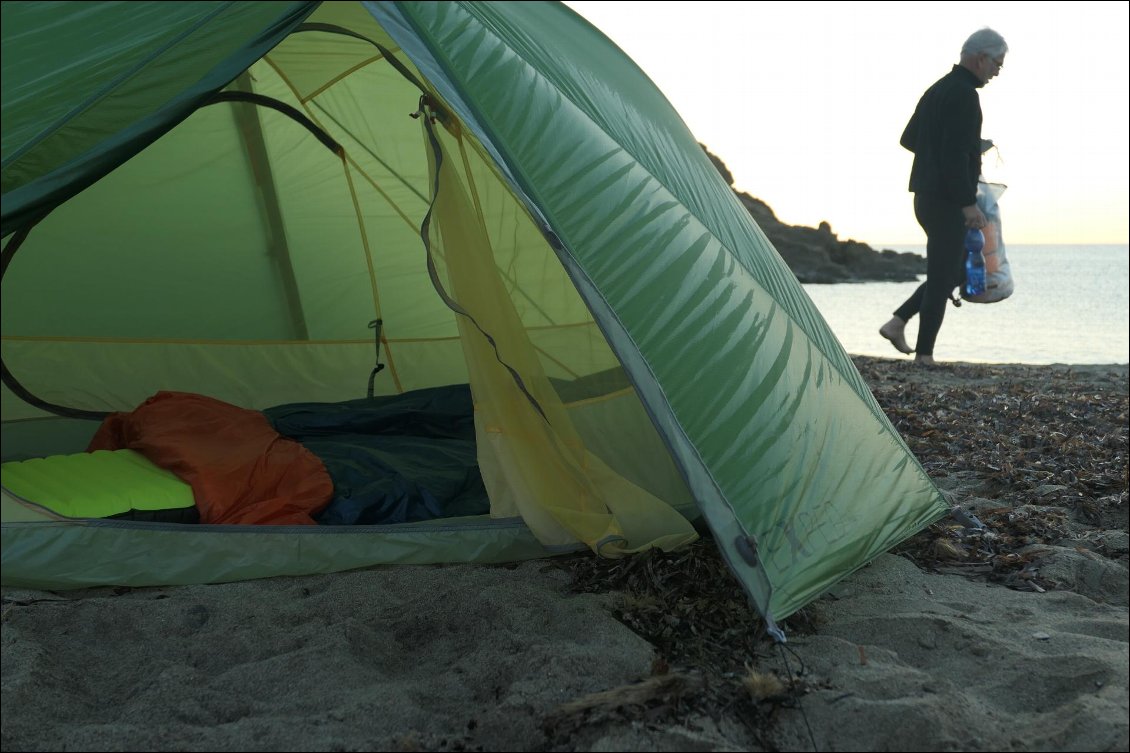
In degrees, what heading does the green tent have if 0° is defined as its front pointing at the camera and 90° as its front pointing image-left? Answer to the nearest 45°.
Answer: approximately 0°
